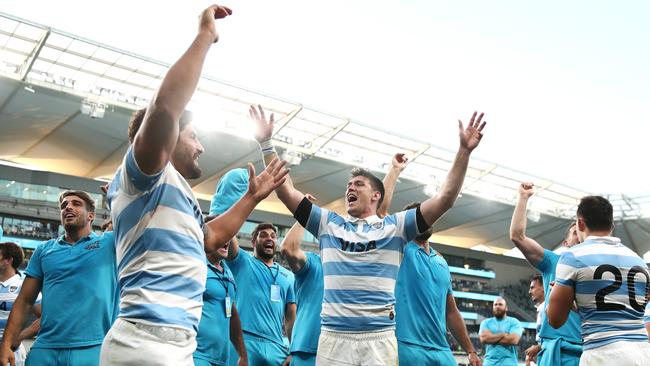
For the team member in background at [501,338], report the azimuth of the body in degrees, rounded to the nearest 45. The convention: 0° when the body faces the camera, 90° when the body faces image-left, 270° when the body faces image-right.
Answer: approximately 0°
